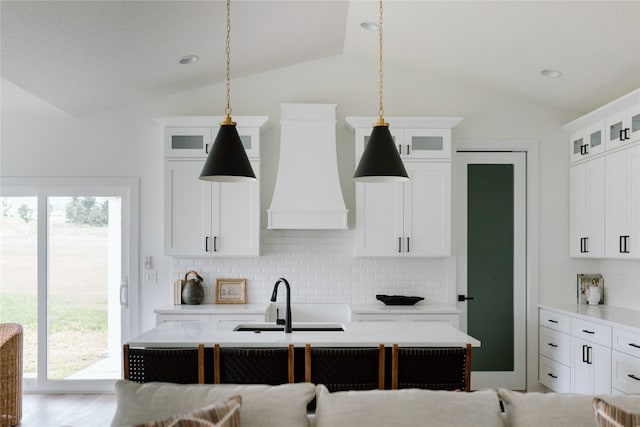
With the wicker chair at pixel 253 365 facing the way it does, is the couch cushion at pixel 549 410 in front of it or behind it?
behind

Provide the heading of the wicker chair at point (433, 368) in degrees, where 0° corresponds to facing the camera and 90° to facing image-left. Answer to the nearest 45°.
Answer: approximately 180°

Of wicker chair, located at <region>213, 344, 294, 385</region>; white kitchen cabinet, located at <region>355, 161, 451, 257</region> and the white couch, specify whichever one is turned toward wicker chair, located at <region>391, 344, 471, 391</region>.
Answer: the white kitchen cabinet

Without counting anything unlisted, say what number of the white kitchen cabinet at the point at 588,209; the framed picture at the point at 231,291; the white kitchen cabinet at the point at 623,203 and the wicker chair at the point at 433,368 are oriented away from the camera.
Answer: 1

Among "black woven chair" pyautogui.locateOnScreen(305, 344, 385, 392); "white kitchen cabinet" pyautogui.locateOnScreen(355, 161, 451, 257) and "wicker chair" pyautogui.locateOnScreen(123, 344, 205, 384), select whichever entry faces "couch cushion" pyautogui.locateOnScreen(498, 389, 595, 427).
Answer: the white kitchen cabinet

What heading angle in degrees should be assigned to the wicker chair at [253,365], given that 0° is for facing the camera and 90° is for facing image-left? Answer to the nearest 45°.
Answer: approximately 180°

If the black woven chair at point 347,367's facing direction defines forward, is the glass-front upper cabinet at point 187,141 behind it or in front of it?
in front

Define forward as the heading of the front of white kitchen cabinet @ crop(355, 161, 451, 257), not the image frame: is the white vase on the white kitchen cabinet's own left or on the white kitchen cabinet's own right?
on the white kitchen cabinet's own left

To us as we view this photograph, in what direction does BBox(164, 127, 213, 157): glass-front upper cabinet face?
facing the viewer

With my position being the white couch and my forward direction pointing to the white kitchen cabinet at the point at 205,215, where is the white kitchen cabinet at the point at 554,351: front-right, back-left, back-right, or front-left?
front-right

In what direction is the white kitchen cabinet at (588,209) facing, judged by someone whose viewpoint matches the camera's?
facing the viewer and to the left of the viewer

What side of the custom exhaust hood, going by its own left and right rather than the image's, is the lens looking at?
front

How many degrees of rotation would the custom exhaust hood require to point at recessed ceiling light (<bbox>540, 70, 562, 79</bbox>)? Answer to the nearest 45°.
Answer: approximately 90° to its left

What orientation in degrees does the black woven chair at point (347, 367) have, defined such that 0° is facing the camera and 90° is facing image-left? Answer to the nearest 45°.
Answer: approximately 180°

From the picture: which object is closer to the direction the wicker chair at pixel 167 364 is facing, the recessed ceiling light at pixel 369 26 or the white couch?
the recessed ceiling light

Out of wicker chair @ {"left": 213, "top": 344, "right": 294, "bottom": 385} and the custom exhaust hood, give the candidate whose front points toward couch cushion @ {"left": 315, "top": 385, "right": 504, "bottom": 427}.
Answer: the custom exhaust hood

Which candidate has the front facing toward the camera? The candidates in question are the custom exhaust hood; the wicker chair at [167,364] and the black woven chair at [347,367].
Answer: the custom exhaust hood

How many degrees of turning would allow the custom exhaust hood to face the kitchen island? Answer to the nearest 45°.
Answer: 0° — it already faces it
